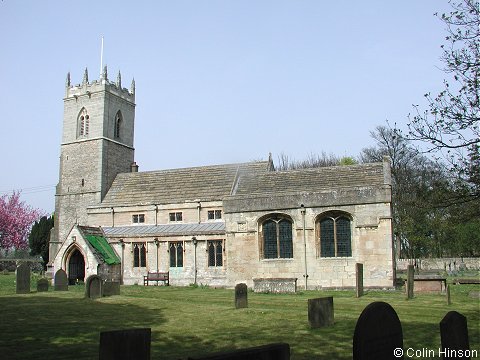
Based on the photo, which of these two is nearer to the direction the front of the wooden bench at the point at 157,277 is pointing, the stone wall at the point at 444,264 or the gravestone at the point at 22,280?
the gravestone

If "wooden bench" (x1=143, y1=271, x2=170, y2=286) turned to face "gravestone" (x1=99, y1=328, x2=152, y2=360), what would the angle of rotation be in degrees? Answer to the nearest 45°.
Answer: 0° — it already faces it

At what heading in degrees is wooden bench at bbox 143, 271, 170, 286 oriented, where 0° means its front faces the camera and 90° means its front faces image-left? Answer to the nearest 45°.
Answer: approximately 0°
